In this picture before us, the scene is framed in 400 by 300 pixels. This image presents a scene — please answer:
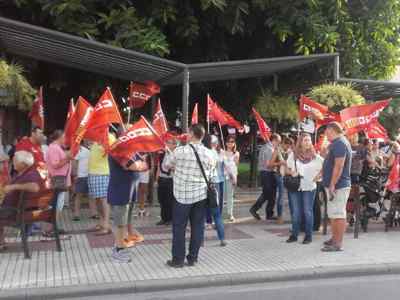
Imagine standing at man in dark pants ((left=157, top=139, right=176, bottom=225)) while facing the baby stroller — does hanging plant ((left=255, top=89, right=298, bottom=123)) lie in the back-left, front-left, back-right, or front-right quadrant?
front-left

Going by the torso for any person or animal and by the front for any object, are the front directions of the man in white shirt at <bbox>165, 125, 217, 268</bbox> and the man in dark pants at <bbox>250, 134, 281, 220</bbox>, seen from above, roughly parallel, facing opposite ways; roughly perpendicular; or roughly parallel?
roughly perpendicular

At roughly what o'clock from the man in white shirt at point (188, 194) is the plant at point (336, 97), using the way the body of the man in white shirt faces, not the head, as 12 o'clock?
The plant is roughly at 1 o'clock from the man in white shirt.

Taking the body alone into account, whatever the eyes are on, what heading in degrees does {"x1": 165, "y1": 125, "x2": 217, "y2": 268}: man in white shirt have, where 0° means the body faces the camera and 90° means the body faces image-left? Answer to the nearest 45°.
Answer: approximately 180°

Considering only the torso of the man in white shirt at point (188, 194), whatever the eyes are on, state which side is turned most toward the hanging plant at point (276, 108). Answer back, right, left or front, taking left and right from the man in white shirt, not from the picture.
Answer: front

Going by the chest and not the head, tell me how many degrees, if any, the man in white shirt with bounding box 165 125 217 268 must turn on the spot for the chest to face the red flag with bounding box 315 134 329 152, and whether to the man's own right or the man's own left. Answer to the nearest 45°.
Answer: approximately 45° to the man's own right

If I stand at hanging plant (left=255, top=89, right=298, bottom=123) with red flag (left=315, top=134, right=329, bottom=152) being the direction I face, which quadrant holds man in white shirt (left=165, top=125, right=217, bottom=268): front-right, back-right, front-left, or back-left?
front-right
